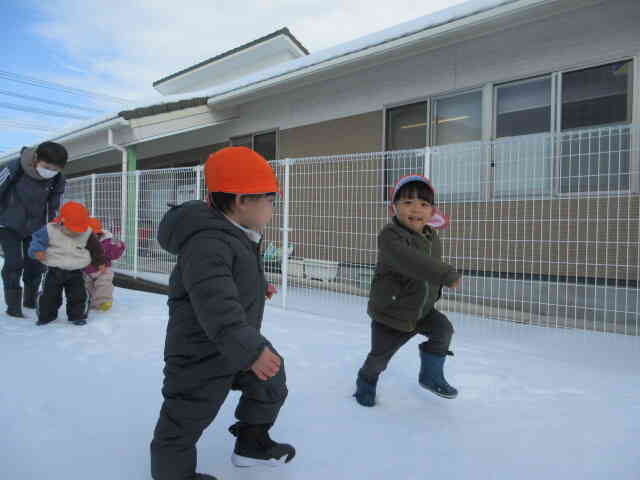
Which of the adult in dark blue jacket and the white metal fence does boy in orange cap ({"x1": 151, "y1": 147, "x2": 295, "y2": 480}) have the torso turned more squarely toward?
the white metal fence

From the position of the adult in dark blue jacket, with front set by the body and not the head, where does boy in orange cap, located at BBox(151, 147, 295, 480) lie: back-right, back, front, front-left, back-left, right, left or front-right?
front-right

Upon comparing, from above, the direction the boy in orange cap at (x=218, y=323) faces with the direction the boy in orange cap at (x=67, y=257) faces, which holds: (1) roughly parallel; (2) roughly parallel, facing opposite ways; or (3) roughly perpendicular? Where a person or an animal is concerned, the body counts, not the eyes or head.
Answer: roughly perpendicular

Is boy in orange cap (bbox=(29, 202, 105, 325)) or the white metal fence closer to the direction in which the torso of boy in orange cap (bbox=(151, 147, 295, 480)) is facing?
the white metal fence

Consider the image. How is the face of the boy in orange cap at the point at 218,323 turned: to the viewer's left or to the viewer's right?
to the viewer's right

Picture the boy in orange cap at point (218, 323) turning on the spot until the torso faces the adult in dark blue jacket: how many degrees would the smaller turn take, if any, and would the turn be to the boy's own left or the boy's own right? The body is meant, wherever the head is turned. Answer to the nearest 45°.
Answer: approximately 135° to the boy's own left

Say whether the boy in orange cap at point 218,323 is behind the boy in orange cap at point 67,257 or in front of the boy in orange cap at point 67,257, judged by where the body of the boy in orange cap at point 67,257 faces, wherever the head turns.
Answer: in front
